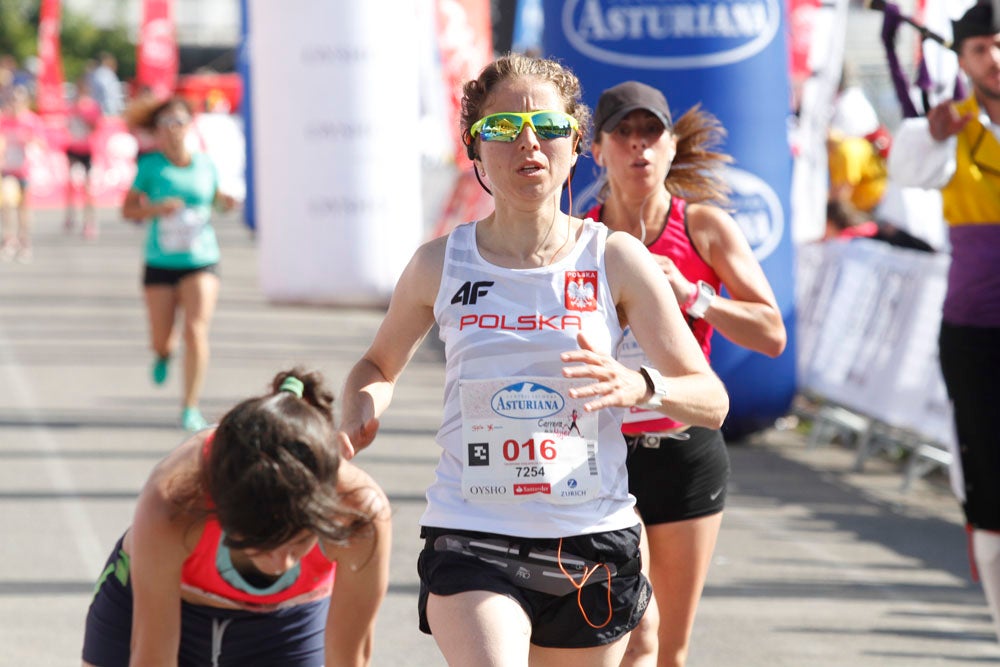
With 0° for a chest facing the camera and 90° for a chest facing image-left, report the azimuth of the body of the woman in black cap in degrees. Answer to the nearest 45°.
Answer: approximately 0°

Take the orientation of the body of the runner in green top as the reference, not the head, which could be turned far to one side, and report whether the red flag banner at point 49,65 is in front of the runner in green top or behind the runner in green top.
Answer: behind

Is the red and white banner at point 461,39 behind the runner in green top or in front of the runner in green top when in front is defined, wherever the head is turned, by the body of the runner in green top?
behind

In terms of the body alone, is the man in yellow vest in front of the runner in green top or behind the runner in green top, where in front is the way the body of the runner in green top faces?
in front

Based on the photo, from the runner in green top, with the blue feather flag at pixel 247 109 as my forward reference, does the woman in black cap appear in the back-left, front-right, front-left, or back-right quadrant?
back-right

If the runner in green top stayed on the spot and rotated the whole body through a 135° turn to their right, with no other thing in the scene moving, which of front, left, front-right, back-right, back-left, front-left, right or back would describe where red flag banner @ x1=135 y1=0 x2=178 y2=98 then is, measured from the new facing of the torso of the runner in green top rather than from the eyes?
front-right

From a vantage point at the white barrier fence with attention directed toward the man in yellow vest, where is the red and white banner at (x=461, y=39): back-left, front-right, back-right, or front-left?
back-right

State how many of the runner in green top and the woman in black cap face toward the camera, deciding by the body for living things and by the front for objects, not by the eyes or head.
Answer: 2

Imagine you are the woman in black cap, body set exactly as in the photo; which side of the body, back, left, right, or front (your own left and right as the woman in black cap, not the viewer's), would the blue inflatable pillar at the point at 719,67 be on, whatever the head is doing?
back

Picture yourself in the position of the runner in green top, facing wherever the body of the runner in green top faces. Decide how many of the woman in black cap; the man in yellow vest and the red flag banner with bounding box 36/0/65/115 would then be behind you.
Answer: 1
